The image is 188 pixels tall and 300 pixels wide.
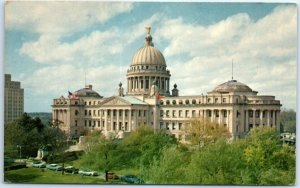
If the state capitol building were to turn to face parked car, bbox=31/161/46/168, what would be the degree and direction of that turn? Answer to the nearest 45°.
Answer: approximately 45° to its right

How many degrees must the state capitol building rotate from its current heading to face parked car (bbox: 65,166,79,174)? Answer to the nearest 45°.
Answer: approximately 45° to its right

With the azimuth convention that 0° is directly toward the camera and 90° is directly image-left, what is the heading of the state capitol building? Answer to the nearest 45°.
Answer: approximately 45°

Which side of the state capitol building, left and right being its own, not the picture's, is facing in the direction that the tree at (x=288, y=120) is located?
left
